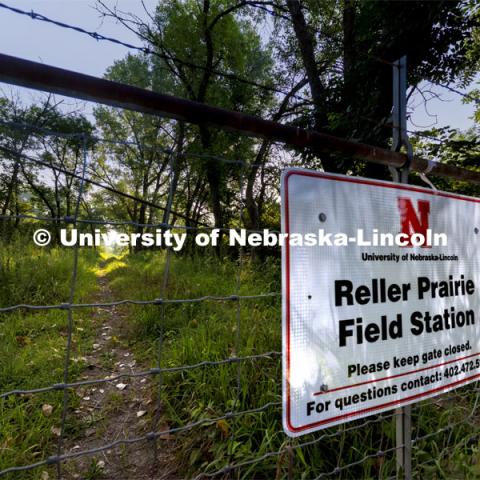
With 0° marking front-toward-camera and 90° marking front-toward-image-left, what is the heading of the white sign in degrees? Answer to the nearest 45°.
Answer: approximately 315°
